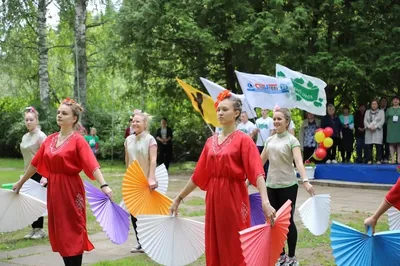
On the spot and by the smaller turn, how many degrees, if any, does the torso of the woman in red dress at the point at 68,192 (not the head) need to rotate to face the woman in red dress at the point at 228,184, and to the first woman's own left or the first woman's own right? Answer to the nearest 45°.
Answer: approximately 90° to the first woman's own left

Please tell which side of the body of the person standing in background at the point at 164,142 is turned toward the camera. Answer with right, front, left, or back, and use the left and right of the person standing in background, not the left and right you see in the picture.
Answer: front

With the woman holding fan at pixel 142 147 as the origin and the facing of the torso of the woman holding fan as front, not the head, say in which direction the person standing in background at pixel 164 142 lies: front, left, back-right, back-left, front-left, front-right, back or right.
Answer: back-right

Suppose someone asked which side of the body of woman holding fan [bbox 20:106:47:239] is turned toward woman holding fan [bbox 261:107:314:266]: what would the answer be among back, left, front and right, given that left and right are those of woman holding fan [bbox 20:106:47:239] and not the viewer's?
left

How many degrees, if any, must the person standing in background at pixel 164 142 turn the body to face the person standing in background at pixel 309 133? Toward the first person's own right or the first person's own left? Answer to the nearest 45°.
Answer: approximately 45° to the first person's own left

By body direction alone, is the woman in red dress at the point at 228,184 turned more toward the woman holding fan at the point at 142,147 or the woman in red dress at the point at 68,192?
the woman in red dress

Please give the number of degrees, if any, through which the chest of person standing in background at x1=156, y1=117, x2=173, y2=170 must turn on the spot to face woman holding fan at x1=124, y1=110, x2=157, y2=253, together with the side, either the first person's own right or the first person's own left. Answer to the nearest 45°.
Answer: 0° — they already face them

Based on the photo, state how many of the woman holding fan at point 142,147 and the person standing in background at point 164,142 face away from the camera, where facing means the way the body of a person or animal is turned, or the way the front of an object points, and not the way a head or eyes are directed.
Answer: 0

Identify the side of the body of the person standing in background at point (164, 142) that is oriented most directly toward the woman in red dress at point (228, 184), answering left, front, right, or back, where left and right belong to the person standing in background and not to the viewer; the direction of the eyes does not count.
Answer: front

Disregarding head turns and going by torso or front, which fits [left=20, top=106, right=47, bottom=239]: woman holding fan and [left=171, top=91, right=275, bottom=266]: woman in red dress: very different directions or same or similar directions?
same or similar directions

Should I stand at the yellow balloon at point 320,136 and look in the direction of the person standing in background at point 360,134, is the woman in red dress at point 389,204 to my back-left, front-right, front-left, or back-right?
back-right

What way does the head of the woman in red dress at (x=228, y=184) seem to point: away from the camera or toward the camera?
toward the camera

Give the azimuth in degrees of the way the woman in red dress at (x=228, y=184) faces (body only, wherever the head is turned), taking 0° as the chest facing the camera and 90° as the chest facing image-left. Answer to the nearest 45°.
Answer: approximately 45°

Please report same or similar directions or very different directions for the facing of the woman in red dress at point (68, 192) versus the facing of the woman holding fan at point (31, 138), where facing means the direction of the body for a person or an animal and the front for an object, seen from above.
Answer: same or similar directions

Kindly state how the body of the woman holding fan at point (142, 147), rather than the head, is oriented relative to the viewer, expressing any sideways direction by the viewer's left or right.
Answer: facing the viewer and to the left of the viewer

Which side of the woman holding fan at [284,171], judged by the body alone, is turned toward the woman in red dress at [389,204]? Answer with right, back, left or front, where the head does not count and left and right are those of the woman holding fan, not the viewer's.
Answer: left

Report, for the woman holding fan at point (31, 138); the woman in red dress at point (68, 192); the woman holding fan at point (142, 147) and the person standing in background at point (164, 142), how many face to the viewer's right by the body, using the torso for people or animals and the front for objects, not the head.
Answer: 0

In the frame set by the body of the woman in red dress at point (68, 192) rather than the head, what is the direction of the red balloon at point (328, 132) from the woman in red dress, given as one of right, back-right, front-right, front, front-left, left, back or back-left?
back
